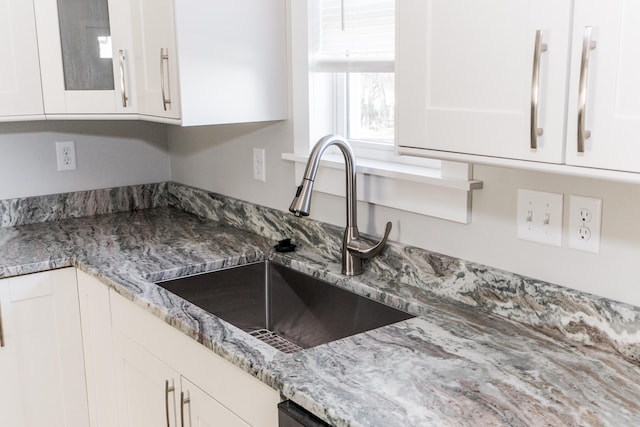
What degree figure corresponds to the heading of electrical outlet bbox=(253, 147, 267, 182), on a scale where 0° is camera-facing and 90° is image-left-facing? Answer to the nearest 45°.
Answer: approximately 45°

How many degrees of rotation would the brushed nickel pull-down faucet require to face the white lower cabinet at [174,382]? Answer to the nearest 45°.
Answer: approximately 45° to its right

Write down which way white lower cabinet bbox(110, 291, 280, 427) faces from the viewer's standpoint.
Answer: facing the viewer and to the left of the viewer

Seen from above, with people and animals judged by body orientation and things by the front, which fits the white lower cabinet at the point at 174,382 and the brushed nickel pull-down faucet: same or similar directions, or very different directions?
same or similar directions

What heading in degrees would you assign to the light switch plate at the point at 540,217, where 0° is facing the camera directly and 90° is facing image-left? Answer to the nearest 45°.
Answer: approximately 45°

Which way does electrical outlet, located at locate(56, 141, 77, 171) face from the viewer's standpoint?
toward the camera

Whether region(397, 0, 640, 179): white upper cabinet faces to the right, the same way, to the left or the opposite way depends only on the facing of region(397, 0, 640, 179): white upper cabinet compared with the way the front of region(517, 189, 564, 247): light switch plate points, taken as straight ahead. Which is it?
the same way

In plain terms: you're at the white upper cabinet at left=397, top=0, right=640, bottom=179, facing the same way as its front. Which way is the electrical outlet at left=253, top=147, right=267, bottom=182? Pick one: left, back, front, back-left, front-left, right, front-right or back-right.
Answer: right

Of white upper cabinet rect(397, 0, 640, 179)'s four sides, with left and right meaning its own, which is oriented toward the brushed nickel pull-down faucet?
right

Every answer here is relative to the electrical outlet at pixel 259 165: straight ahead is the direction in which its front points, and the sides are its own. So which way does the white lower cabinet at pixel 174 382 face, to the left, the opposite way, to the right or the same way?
the same way

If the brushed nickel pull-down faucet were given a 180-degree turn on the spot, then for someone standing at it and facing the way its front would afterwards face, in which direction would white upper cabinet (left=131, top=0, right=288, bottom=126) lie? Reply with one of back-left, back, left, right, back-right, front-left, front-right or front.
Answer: left

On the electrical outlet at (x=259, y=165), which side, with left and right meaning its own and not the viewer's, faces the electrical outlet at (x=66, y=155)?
right

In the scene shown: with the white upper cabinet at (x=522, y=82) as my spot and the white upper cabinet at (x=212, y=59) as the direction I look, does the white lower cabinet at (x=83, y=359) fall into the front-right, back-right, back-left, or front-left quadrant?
front-left

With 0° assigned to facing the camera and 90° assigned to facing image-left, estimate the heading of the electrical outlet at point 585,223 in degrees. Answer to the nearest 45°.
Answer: approximately 45°

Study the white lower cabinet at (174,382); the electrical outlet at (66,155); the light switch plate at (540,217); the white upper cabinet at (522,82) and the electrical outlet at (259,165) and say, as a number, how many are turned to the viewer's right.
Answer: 0

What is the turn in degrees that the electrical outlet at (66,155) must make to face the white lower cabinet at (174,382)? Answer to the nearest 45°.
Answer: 0° — it already faces it

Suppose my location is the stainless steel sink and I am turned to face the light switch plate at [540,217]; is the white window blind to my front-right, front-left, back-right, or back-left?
front-left

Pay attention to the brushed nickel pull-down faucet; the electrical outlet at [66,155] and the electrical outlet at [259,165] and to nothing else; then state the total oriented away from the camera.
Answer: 0

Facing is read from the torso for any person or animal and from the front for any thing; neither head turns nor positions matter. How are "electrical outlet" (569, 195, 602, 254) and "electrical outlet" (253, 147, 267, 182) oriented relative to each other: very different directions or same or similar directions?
same or similar directions

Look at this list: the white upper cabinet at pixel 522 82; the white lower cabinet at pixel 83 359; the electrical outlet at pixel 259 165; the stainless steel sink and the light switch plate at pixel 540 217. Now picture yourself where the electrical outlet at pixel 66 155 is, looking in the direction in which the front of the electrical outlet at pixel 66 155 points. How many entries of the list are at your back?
0

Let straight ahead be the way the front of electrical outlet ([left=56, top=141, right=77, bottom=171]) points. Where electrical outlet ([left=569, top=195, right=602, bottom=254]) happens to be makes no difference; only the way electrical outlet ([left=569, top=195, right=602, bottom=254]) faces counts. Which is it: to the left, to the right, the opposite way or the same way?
to the right

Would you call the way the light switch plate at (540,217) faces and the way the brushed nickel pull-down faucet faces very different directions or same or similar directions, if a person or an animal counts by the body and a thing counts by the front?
same or similar directions

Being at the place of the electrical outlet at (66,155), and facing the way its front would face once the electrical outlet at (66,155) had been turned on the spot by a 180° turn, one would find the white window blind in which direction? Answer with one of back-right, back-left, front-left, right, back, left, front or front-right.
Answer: back-right

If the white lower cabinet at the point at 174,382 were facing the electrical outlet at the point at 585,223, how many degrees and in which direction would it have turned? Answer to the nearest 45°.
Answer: approximately 90° to its left
